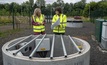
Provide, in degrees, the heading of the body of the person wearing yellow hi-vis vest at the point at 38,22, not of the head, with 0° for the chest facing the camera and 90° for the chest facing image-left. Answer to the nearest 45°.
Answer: approximately 0°
